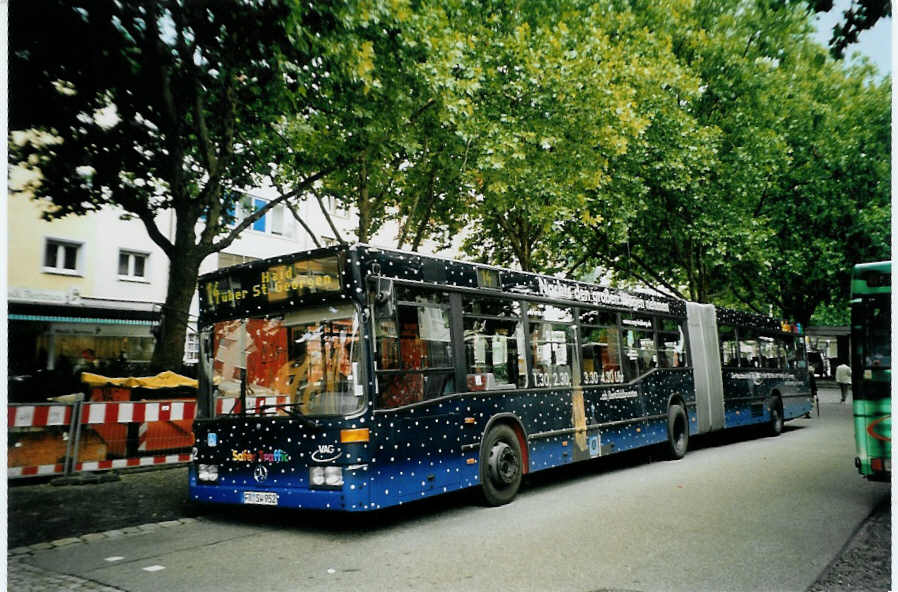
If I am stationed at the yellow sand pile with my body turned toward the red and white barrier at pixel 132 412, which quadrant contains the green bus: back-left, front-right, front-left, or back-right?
front-left

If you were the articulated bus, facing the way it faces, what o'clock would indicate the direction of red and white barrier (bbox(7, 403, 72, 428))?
The red and white barrier is roughly at 2 o'clock from the articulated bus.

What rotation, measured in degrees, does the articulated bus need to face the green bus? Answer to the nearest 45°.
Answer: approximately 135° to its left

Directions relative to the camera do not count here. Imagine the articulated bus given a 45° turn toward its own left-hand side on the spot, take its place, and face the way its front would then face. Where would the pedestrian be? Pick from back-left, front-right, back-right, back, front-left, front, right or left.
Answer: back-left

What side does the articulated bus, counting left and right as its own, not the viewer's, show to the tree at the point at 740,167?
back

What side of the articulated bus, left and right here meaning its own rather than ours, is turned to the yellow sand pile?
right

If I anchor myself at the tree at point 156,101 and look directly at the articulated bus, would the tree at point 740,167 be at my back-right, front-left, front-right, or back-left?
front-left

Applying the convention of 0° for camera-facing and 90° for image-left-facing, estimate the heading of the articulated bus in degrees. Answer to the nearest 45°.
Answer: approximately 45°

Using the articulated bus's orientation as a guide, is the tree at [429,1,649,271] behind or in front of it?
behind

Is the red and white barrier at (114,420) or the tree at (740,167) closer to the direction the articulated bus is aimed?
the red and white barrier
